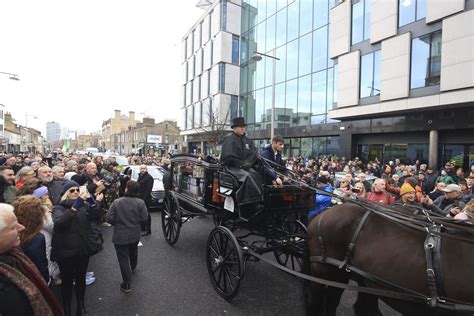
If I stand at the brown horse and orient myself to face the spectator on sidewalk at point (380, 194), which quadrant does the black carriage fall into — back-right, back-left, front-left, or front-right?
front-left

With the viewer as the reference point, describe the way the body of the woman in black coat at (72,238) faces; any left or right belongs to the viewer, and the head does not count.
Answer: facing the viewer and to the right of the viewer

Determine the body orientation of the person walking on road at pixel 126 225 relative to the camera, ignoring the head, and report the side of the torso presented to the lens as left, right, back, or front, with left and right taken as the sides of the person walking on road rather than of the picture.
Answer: back

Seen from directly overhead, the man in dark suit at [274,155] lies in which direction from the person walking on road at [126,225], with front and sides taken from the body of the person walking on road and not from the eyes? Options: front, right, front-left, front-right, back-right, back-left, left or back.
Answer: right

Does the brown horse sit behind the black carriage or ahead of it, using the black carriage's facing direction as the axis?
ahead

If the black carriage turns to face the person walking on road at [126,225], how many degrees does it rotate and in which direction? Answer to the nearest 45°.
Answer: approximately 135° to its right

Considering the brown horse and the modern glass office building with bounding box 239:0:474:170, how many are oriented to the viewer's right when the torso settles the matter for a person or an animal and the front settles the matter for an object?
1

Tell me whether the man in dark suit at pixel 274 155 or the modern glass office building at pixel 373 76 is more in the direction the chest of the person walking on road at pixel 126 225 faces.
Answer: the modern glass office building

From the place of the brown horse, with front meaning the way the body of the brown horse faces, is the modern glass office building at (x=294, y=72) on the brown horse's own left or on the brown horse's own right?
on the brown horse's own left

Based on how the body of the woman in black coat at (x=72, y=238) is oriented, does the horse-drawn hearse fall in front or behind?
in front

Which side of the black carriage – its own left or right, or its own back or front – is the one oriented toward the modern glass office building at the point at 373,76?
left

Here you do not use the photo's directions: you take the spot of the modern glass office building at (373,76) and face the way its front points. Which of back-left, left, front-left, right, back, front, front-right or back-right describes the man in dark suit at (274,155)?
front-left

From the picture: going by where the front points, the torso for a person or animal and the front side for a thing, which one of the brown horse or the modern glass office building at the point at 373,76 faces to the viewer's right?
the brown horse

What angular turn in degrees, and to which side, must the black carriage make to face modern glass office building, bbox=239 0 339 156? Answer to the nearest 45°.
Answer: approximately 135° to its left

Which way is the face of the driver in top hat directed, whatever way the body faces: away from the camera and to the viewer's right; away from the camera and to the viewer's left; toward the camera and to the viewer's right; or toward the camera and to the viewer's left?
toward the camera and to the viewer's right

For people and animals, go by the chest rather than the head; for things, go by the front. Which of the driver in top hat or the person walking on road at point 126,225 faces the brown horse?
the driver in top hat

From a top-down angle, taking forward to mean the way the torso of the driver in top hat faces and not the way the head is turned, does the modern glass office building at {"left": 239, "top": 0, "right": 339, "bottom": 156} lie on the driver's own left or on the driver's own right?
on the driver's own left
